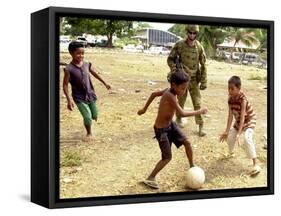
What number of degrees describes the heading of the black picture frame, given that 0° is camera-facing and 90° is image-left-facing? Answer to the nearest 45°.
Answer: approximately 315°
